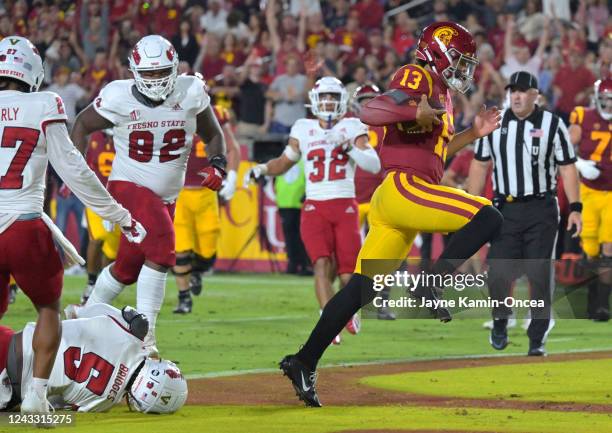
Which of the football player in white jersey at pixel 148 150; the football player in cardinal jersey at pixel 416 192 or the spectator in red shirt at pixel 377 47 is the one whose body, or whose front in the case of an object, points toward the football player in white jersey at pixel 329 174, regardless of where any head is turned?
the spectator in red shirt

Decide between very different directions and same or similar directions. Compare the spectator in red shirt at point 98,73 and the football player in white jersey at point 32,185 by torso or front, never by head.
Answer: very different directions

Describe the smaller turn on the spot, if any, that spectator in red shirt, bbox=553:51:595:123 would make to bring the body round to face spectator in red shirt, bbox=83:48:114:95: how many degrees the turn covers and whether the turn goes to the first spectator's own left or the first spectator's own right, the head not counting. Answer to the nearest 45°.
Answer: approximately 90° to the first spectator's own right

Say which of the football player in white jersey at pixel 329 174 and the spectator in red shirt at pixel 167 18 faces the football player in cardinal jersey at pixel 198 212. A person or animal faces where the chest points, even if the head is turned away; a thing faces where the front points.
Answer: the spectator in red shirt

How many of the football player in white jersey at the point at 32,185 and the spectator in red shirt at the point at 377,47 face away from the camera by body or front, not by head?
1

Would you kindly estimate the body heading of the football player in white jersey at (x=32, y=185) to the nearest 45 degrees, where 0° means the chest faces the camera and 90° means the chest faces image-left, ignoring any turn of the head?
approximately 180°

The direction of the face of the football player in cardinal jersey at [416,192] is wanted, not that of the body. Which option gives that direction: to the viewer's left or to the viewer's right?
to the viewer's right

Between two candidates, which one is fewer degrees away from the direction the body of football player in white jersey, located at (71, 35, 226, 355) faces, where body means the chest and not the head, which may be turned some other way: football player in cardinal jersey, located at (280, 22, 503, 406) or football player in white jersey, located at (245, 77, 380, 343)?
the football player in cardinal jersey

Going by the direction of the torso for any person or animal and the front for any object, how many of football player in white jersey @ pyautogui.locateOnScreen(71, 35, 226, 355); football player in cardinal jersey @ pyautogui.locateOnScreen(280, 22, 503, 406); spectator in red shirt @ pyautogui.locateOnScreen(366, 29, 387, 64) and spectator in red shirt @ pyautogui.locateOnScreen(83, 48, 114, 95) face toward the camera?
3

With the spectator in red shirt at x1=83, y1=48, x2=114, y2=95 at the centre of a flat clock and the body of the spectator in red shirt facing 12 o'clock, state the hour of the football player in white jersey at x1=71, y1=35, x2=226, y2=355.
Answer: The football player in white jersey is roughly at 12 o'clock from the spectator in red shirt.

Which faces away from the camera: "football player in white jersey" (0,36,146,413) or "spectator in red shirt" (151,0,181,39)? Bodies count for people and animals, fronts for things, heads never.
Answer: the football player in white jersey

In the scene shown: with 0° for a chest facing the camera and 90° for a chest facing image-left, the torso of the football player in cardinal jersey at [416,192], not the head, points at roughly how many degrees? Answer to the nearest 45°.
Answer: approximately 270°
